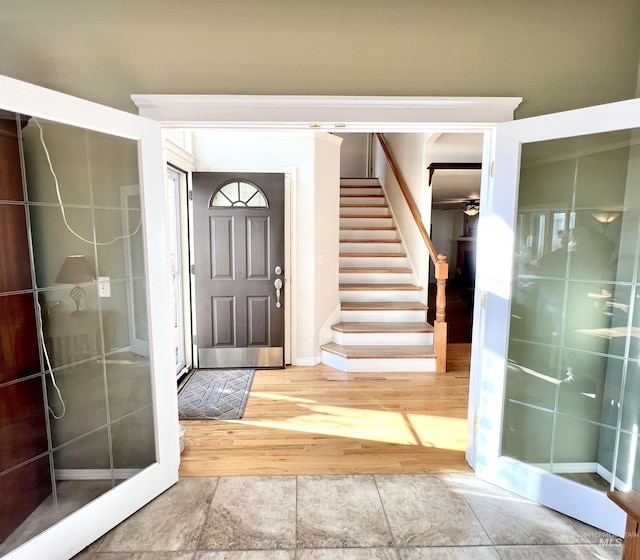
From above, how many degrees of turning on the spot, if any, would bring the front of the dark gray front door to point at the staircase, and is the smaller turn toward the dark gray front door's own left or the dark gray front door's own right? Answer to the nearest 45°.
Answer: approximately 90° to the dark gray front door's own left

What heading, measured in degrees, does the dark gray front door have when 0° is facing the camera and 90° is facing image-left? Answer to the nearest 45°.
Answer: approximately 0°

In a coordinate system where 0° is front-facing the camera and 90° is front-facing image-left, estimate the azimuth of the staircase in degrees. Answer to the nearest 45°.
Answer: approximately 0°

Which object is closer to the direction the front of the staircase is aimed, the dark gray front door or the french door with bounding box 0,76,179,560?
the french door

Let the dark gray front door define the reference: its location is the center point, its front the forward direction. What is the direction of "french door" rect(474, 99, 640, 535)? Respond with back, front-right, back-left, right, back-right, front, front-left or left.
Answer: front-left

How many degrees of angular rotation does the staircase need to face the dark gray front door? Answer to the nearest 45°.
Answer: approximately 45° to its right

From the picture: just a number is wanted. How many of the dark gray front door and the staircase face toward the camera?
2

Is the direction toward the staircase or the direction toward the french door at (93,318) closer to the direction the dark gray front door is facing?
the french door

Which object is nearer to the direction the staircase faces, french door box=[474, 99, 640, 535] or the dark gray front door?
the french door

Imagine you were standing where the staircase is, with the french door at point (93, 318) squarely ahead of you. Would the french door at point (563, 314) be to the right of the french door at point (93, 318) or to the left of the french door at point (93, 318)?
left
